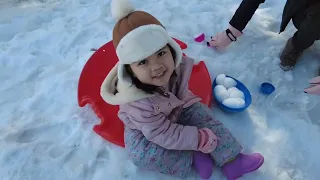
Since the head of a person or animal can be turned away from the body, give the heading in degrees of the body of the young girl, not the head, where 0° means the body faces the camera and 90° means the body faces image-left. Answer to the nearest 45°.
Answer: approximately 315°
